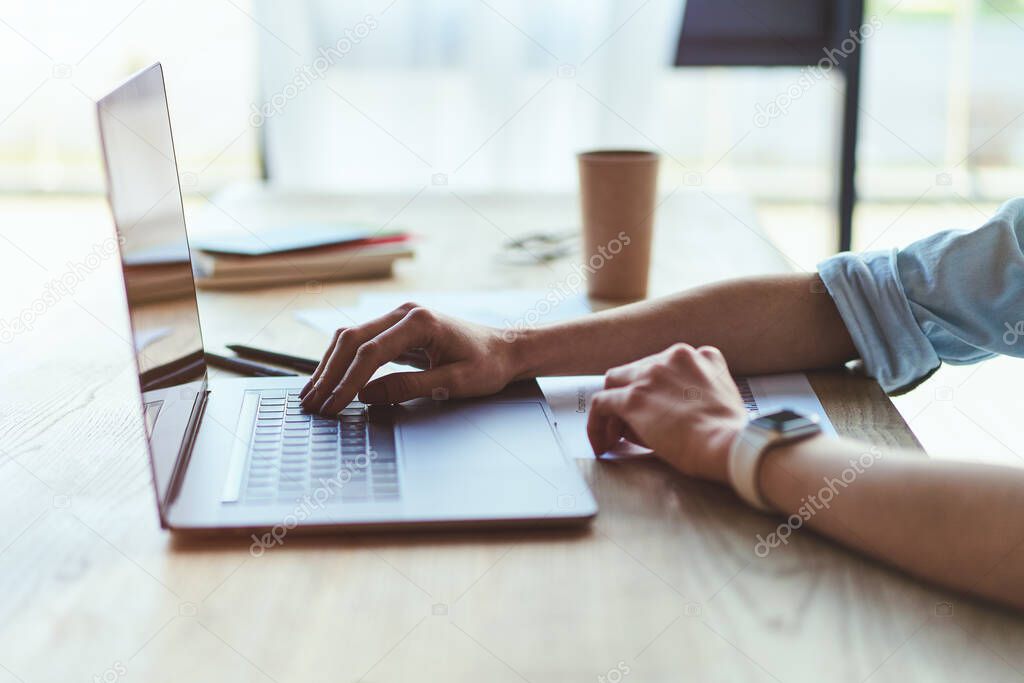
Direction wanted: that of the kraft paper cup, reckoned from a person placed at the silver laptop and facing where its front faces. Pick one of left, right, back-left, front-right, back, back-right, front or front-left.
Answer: front-left

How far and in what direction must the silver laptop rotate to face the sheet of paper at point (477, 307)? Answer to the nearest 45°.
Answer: approximately 45° to its left

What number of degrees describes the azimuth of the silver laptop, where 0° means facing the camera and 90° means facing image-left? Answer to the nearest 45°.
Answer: approximately 270°

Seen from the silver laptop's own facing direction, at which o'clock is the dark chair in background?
The dark chair in background is roughly at 10 o'clock from the silver laptop.
